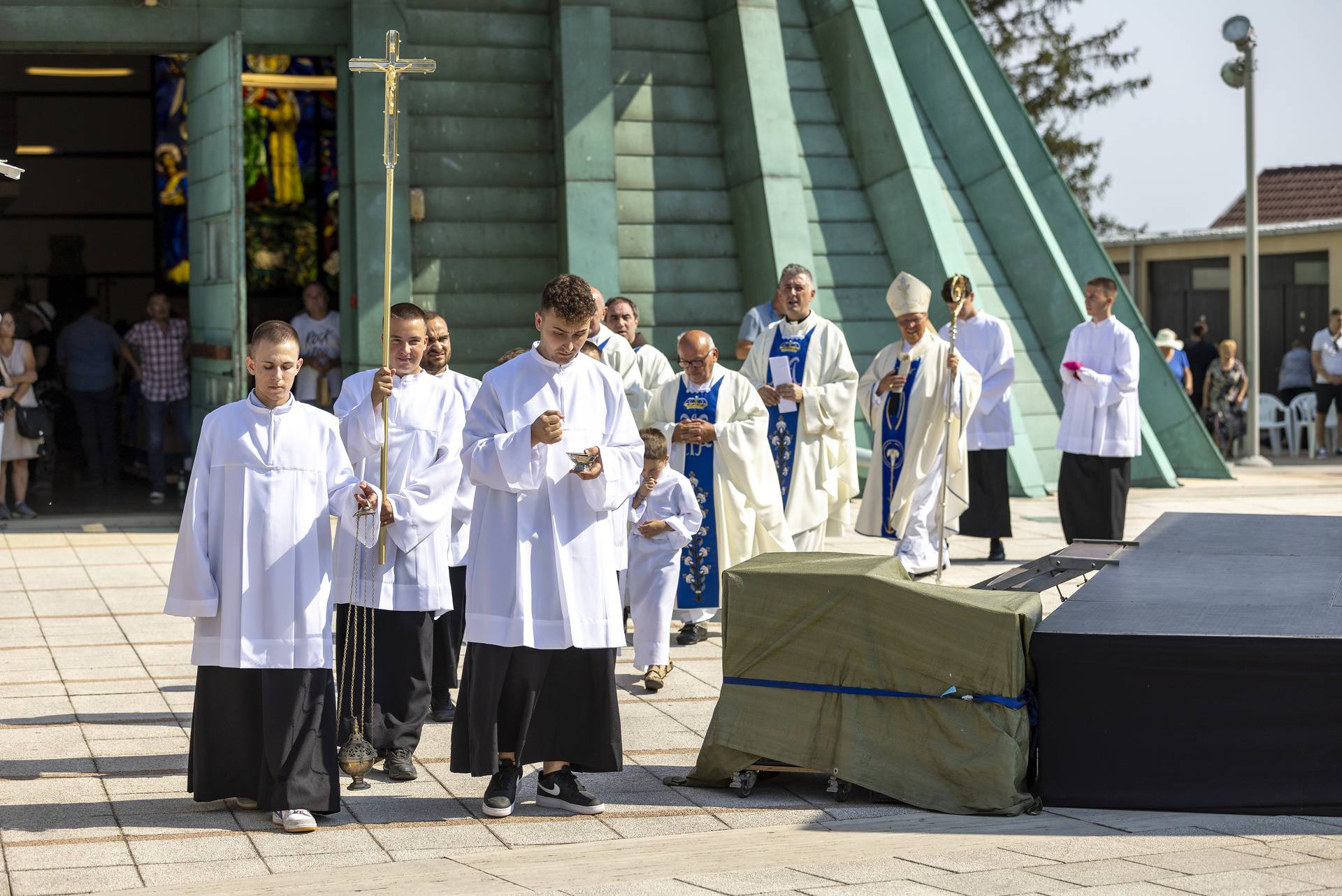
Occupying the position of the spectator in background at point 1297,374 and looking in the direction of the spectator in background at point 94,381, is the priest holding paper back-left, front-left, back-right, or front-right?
front-left

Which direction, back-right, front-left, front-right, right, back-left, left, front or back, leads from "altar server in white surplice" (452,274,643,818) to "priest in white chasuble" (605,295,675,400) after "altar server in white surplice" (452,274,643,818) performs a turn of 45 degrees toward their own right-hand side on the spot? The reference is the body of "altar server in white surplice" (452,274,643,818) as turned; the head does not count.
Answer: back-right

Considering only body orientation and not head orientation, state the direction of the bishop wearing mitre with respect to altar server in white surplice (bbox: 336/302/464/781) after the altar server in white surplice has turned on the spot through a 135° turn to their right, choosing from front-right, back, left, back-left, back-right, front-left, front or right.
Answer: right

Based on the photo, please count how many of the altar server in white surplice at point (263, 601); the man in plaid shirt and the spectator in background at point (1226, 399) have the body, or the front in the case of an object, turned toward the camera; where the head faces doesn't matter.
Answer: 3

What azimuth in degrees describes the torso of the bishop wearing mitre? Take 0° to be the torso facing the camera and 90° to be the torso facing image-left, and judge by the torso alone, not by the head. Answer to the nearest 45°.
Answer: approximately 45°

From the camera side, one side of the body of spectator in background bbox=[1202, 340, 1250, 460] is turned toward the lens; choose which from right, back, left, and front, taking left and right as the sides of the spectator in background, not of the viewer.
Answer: front

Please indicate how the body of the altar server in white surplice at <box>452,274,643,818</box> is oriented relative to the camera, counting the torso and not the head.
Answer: toward the camera

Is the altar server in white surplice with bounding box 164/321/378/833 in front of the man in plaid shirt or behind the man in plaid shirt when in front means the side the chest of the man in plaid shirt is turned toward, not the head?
in front

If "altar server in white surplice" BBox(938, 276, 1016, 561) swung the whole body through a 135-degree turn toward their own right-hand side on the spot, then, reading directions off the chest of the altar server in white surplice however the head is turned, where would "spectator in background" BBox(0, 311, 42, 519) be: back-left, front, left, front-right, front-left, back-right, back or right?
left

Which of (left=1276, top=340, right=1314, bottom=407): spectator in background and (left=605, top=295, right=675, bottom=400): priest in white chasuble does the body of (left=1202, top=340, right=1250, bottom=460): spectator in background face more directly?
the priest in white chasuble

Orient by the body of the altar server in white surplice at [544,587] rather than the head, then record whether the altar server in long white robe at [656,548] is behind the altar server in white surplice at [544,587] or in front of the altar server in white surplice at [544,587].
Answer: behind

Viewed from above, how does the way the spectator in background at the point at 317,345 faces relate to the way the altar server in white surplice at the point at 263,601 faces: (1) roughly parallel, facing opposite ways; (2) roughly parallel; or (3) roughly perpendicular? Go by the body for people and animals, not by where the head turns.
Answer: roughly parallel
